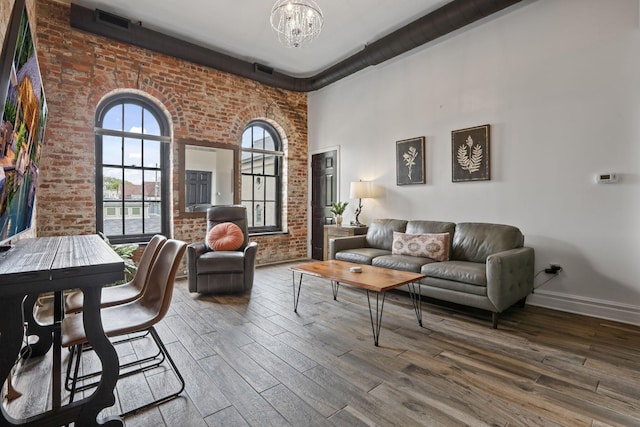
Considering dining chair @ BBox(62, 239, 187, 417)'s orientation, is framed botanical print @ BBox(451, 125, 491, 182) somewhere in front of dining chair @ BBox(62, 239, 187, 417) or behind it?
behind

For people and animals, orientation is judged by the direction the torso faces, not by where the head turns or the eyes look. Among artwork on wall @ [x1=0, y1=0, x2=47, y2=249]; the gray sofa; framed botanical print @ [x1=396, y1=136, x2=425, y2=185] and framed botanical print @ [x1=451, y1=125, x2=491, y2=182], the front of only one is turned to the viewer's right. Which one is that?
the artwork on wall

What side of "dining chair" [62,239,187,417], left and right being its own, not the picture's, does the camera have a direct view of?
left

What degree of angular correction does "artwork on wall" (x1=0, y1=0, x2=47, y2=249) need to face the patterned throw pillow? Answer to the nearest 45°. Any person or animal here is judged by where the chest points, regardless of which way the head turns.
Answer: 0° — it already faces it

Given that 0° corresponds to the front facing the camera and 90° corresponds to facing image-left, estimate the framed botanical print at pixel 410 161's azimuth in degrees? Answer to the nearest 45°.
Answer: approximately 45°

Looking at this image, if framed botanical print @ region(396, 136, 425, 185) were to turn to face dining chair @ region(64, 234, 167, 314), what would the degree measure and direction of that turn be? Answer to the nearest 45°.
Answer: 0° — it already faces it

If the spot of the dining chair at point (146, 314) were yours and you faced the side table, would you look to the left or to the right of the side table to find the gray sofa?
right

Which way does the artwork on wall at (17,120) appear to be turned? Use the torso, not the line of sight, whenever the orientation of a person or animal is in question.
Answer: to the viewer's right

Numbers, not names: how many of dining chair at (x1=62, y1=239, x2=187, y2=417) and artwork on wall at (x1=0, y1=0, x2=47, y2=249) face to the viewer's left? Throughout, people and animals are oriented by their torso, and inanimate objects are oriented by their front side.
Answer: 1

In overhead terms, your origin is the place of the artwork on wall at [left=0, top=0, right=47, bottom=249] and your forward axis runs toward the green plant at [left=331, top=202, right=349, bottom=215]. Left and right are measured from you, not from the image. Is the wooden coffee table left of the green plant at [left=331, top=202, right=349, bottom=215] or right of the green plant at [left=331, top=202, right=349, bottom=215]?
right
